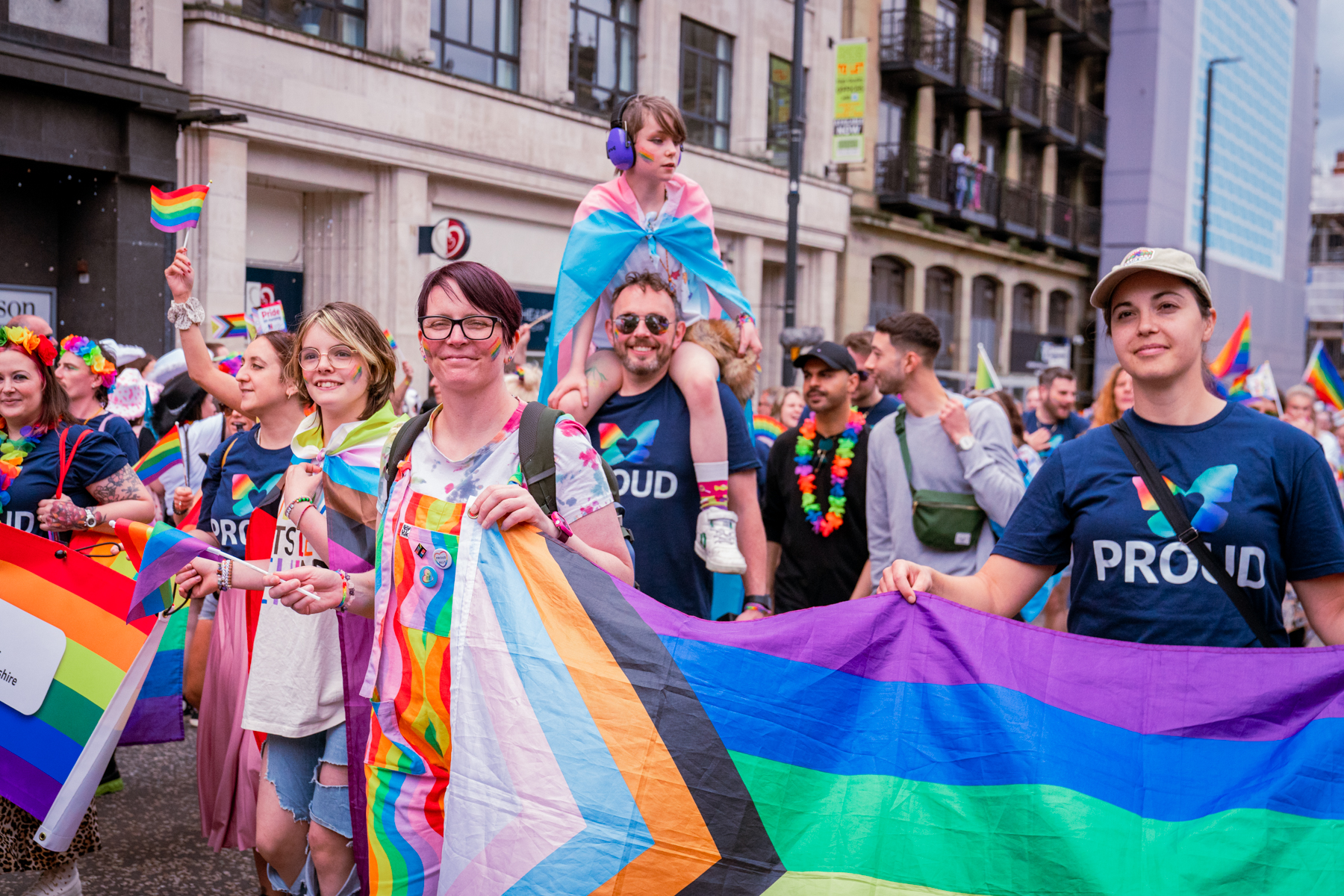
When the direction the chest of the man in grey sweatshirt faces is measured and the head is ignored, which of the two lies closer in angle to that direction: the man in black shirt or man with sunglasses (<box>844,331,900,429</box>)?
the man in black shirt

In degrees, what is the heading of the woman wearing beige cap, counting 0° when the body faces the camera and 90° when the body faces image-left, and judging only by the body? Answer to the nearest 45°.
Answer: approximately 0°

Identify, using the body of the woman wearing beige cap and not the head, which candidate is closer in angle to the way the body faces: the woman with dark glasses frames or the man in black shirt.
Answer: the woman with dark glasses frames

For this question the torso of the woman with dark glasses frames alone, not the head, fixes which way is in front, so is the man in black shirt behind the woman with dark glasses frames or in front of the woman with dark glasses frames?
behind

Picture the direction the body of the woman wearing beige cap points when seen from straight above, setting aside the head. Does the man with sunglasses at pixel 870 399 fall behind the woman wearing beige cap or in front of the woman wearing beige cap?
behind

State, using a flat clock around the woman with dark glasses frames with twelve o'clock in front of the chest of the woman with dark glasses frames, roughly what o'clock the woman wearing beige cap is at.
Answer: The woman wearing beige cap is roughly at 8 o'clock from the woman with dark glasses frames.

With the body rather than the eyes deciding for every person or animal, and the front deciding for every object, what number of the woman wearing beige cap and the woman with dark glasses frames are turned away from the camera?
0

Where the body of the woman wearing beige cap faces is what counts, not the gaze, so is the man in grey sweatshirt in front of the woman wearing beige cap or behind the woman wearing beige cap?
behind

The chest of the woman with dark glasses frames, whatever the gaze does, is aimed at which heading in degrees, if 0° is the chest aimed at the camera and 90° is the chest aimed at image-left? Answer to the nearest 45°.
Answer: approximately 45°

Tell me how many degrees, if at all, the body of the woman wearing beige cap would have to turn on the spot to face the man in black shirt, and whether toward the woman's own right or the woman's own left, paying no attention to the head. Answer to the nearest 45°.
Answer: approximately 135° to the woman's own right

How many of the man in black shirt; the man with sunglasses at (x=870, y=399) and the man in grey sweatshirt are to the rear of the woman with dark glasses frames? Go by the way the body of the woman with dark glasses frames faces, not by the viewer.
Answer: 3

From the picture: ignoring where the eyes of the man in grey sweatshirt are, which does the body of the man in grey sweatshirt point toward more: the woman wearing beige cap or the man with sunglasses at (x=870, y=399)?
the woman wearing beige cap
